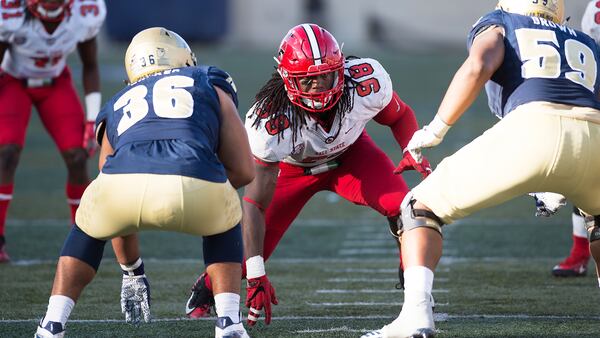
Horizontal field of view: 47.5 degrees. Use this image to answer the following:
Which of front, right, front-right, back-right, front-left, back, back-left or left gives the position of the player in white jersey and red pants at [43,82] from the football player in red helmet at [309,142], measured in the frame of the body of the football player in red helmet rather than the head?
back-right

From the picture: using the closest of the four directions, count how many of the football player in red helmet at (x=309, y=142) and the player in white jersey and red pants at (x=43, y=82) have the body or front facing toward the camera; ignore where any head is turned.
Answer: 2

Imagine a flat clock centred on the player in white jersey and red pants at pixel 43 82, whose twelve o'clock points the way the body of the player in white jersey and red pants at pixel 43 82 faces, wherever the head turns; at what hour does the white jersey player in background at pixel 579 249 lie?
the white jersey player in background at pixel 579 249 is roughly at 10 o'clock from the player in white jersey and red pants at pixel 43 82.

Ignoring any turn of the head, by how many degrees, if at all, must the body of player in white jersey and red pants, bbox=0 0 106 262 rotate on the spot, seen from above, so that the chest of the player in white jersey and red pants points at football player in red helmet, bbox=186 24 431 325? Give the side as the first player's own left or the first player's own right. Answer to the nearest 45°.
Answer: approximately 45° to the first player's own left

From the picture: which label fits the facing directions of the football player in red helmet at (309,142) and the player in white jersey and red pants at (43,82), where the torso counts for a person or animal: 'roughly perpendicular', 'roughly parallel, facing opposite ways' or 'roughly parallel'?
roughly parallel

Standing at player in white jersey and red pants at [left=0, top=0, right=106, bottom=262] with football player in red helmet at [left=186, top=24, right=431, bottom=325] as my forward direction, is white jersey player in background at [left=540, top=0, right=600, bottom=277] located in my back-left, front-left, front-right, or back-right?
front-left

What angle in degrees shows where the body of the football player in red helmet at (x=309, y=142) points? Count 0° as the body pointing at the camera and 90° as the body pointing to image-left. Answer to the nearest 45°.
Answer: approximately 0°

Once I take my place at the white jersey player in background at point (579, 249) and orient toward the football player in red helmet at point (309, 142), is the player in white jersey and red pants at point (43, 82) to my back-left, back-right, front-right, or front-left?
front-right

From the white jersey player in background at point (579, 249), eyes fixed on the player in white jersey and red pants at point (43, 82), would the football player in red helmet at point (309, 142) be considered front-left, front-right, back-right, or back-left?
front-left

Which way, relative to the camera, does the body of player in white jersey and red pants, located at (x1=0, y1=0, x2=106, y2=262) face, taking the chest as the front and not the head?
toward the camera
